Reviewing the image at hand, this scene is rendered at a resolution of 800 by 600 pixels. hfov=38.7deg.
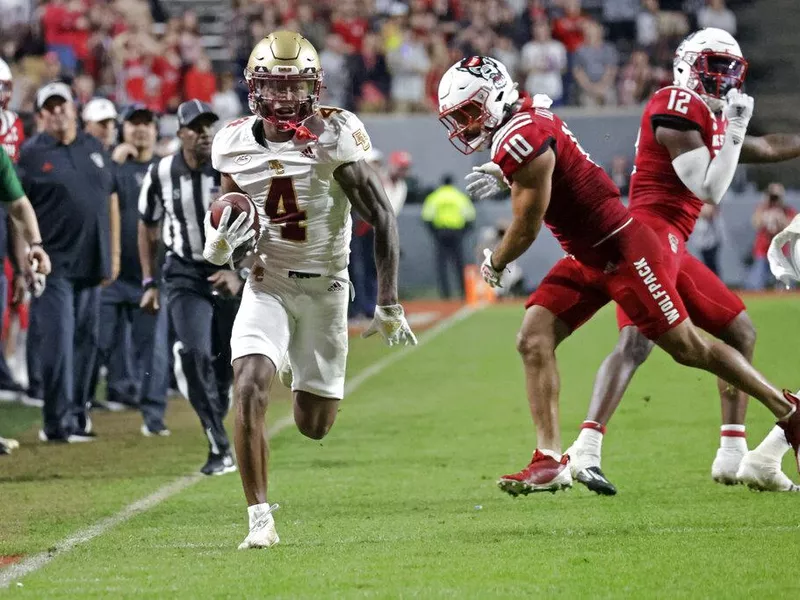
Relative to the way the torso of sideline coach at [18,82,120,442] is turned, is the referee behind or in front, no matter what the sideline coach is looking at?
in front

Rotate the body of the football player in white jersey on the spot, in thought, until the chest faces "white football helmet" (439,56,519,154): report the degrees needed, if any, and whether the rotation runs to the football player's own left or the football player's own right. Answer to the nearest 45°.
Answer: approximately 135° to the football player's own left

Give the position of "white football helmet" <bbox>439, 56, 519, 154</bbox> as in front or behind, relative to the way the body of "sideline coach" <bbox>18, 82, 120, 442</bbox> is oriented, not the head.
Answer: in front

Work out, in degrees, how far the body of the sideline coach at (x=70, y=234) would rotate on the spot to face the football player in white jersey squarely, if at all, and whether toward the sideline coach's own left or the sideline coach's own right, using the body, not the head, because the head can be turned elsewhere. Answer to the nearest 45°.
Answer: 0° — they already face them

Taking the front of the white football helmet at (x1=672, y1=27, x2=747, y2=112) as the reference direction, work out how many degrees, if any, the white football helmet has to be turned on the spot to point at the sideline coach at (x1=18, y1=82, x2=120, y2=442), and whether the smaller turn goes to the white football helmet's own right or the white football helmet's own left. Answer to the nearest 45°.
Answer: approximately 135° to the white football helmet's own right

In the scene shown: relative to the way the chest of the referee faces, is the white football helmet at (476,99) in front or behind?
in front

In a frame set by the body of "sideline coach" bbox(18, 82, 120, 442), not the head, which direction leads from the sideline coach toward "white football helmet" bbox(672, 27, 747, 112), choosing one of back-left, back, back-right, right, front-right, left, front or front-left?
front-left

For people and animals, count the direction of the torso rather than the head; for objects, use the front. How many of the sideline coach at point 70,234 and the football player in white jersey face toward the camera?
2

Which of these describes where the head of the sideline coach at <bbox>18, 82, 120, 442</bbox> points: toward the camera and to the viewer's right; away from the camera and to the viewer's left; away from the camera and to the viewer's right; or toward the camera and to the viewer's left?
toward the camera and to the viewer's right
